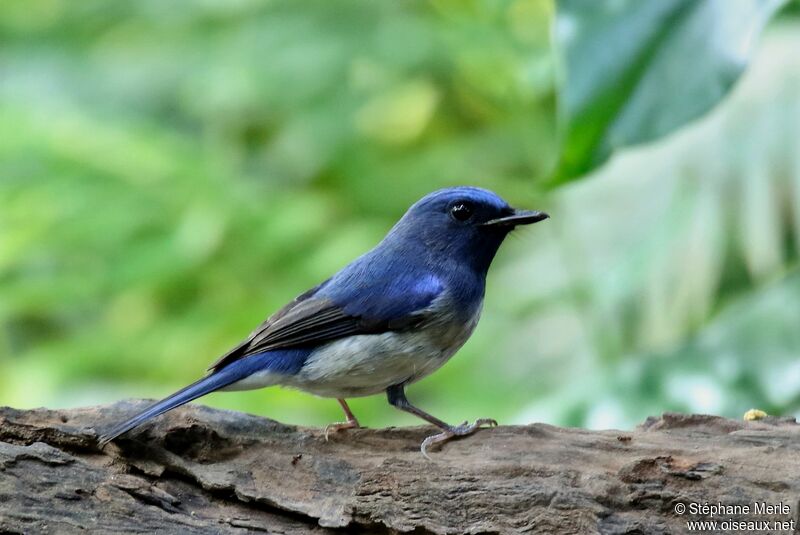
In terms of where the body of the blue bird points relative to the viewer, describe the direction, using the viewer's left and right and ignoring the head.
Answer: facing to the right of the viewer
